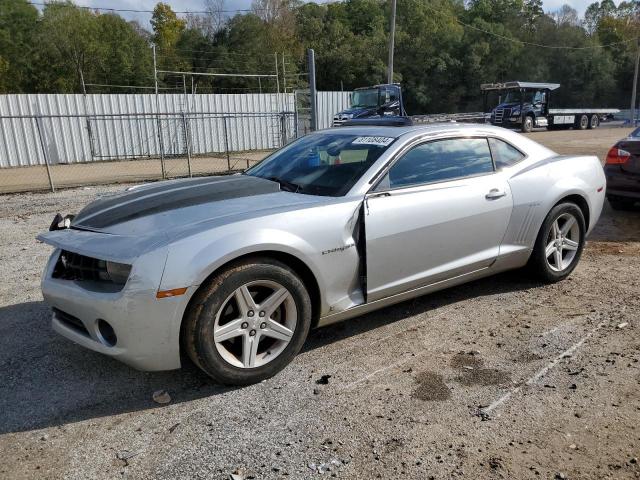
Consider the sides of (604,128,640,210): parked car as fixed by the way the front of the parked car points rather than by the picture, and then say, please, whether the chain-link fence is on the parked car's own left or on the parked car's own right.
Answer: on the parked car's own left

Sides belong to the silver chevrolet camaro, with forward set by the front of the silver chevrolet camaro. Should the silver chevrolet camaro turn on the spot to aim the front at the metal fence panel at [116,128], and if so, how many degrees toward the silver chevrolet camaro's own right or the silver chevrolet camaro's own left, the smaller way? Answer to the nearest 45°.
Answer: approximately 90° to the silver chevrolet camaro's own right

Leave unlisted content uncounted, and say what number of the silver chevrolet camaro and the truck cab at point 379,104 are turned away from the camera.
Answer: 0

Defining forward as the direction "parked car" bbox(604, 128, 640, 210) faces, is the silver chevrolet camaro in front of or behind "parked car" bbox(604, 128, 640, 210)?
behind

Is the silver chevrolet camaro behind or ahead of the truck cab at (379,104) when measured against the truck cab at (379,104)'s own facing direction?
ahead

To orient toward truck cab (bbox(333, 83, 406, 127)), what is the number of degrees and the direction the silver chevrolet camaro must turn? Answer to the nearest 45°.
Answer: approximately 135° to its right

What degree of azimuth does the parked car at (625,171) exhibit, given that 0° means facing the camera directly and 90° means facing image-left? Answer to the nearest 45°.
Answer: approximately 225°

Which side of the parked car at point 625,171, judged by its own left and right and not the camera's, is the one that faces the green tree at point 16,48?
left

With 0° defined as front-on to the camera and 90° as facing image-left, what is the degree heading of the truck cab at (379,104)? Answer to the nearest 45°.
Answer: approximately 45°
